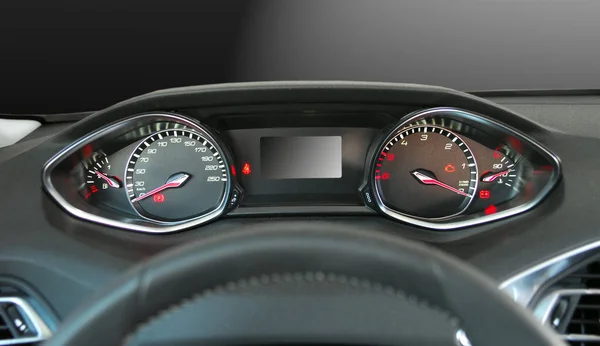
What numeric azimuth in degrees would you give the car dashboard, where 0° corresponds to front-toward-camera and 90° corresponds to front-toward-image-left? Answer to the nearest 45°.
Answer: approximately 0°

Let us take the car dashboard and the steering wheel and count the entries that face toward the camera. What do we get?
2

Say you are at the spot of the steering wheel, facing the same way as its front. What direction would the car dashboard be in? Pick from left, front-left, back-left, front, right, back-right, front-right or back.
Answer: back

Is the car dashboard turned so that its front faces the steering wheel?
yes

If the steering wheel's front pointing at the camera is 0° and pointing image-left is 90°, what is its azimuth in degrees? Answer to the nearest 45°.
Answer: approximately 0°
